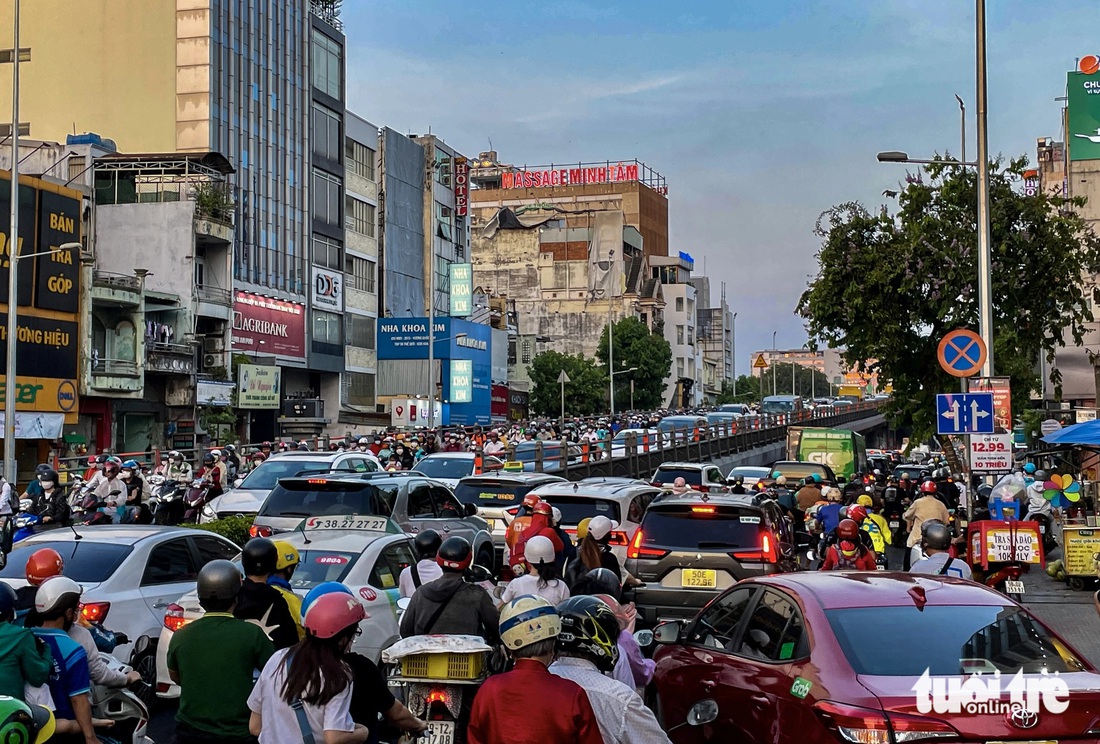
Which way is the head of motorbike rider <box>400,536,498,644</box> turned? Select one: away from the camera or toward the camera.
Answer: away from the camera

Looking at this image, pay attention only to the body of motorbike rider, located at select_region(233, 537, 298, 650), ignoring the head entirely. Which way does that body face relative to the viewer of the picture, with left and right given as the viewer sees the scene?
facing away from the viewer

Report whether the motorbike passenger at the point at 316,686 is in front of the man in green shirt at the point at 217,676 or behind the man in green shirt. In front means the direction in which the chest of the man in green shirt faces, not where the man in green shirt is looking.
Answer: behind

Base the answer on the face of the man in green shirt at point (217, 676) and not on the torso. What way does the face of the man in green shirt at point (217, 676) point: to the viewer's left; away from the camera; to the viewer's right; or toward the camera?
away from the camera

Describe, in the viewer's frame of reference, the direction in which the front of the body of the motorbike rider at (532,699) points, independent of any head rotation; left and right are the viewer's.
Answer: facing away from the viewer

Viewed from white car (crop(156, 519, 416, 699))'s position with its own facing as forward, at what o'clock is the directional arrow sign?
The directional arrow sign is roughly at 1 o'clock from the white car.

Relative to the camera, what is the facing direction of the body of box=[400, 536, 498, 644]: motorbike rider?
away from the camera

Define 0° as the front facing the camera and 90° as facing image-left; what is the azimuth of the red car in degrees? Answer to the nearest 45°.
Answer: approximately 135°

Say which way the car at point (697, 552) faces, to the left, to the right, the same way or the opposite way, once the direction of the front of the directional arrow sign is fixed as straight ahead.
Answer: the opposite way

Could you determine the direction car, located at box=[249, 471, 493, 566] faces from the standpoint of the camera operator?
facing away from the viewer and to the right of the viewer

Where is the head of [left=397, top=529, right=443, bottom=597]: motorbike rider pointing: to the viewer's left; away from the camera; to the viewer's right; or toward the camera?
away from the camera
